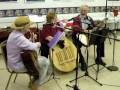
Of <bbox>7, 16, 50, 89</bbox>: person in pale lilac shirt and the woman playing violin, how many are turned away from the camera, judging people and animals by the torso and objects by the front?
0

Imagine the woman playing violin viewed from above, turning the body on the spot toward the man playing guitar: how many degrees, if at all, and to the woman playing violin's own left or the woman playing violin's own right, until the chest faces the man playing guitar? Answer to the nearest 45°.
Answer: approximately 90° to the woman playing violin's own left

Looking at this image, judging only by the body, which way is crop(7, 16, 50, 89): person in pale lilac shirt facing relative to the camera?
to the viewer's right

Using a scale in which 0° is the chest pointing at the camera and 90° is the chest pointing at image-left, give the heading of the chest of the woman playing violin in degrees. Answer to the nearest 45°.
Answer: approximately 315°

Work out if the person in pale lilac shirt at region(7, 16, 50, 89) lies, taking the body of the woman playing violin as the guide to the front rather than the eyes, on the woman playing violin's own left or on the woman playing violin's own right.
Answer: on the woman playing violin's own right

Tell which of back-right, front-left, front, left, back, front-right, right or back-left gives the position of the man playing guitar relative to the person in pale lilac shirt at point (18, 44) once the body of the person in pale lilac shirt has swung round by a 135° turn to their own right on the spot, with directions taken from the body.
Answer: back

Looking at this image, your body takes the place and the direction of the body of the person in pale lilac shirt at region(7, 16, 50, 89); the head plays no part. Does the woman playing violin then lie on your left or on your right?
on your left
